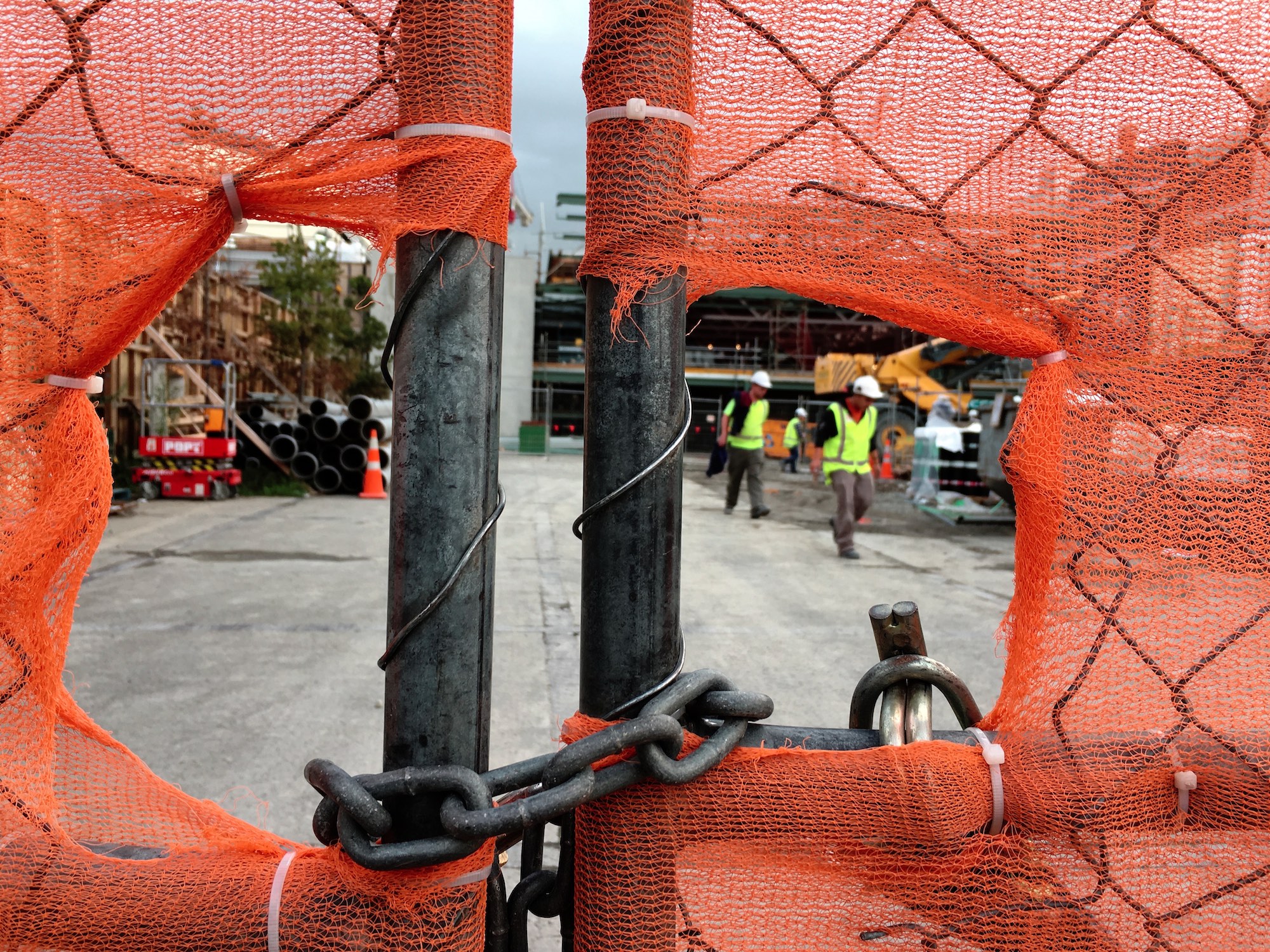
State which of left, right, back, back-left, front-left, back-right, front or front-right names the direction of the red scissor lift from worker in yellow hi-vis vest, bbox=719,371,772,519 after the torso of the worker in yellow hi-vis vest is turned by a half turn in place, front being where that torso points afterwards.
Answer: front-left

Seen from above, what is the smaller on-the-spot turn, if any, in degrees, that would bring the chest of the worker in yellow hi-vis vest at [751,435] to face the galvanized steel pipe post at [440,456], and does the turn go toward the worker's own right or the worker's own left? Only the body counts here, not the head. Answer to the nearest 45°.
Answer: approximately 45° to the worker's own right

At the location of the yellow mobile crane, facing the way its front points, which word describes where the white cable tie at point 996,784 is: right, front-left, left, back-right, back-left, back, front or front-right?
right

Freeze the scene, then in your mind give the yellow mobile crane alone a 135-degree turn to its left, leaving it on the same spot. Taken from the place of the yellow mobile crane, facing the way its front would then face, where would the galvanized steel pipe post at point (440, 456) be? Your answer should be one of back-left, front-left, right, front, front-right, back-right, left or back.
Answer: back-left

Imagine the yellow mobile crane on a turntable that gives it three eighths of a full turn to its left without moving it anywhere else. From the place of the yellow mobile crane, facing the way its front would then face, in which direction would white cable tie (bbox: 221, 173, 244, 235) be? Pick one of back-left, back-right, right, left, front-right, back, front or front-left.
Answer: back-left

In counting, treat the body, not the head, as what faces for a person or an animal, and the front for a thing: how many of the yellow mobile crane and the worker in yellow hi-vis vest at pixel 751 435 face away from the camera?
0

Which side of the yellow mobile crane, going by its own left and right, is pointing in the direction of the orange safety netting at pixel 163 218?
right

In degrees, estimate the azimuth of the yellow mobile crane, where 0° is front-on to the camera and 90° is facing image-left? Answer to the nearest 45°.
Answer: approximately 270°

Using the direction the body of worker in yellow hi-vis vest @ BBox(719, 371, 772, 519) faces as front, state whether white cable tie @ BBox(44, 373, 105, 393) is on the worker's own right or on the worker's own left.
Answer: on the worker's own right

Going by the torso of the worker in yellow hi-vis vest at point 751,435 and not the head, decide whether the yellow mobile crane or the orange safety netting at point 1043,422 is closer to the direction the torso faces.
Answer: the orange safety netting

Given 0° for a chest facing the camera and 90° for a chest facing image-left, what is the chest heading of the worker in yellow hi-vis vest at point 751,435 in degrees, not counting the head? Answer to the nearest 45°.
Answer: approximately 315°
